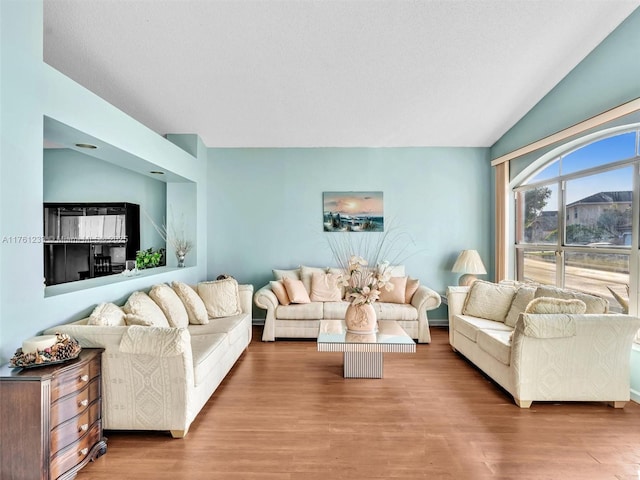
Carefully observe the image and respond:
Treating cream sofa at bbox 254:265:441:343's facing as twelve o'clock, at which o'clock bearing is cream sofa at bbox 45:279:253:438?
cream sofa at bbox 45:279:253:438 is roughly at 1 o'clock from cream sofa at bbox 254:265:441:343.

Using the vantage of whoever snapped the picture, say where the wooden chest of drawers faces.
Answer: facing the viewer and to the right of the viewer

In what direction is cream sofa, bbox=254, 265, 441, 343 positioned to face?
toward the camera

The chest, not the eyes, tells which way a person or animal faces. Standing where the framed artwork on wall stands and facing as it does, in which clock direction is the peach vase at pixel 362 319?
The peach vase is roughly at 12 o'clock from the framed artwork on wall.

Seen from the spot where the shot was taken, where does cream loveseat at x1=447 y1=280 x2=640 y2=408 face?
facing the viewer and to the left of the viewer

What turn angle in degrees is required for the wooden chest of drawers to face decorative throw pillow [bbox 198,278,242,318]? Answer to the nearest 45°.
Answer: approximately 90° to its left

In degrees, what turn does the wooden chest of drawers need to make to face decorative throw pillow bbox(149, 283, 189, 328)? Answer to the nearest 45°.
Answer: approximately 90° to its left

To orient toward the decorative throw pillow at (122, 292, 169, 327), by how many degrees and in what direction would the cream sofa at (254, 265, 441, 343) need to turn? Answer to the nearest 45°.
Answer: approximately 45° to its right

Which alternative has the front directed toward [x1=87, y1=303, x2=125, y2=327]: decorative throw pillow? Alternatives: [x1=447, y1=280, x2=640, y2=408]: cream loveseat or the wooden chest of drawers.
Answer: the cream loveseat

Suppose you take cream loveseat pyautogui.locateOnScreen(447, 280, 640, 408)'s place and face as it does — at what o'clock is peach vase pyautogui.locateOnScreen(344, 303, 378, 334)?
The peach vase is roughly at 1 o'clock from the cream loveseat.

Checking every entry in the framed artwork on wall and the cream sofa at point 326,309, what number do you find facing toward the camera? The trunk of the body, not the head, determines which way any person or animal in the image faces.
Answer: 2

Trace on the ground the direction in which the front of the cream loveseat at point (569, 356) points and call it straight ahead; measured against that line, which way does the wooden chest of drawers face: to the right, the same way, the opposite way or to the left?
the opposite way

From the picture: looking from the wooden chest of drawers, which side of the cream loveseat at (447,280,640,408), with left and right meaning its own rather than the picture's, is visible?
front

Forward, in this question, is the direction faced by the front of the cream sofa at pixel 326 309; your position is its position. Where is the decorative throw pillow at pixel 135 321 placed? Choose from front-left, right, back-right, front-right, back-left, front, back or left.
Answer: front-right

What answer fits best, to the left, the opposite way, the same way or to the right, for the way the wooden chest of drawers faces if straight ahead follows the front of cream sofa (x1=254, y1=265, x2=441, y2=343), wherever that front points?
to the left

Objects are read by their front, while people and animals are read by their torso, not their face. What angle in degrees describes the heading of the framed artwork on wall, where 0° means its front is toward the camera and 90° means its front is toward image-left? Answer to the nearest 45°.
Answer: approximately 0°
